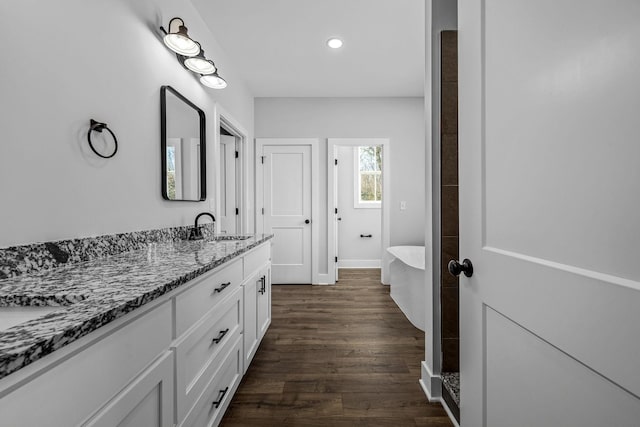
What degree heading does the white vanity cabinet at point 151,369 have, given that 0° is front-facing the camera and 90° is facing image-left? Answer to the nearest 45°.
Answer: approximately 315°

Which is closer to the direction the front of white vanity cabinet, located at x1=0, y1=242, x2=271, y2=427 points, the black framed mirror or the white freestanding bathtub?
the white freestanding bathtub

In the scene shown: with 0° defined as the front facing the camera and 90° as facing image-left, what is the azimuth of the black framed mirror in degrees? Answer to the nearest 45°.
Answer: approximately 315°

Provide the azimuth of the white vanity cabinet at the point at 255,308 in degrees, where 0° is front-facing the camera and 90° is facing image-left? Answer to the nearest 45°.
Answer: approximately 270°

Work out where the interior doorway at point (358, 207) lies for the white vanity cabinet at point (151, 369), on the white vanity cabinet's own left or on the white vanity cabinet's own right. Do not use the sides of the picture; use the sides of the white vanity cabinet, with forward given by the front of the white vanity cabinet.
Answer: on the white vanity cabinet's own left

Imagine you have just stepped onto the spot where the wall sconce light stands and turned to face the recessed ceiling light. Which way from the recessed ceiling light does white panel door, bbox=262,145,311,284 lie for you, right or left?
left

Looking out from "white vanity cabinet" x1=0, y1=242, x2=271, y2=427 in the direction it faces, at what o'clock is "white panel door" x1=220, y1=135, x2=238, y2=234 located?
The white panel door is roughly at 8 o'clock from the white vanity cabinet.

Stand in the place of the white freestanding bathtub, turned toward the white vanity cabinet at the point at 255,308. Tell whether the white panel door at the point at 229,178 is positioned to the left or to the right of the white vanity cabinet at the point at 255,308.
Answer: right
